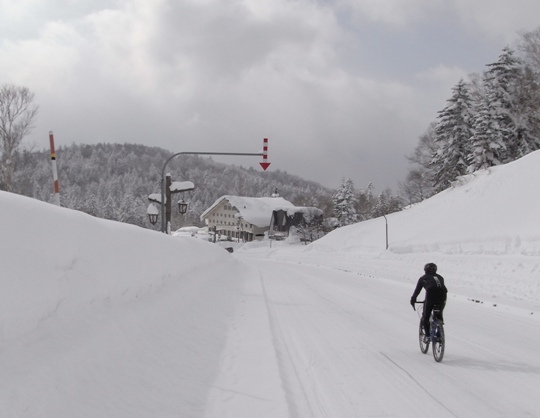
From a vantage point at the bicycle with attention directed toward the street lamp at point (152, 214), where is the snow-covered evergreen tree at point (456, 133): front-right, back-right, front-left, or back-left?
front-right

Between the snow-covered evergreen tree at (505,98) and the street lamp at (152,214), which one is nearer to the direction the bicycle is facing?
the street lamp

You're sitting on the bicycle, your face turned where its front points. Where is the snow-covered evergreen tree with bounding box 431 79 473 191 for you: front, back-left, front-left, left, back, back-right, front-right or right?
front-right

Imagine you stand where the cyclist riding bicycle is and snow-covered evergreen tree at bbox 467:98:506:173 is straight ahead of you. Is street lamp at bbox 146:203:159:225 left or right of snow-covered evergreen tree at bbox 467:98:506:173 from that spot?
left

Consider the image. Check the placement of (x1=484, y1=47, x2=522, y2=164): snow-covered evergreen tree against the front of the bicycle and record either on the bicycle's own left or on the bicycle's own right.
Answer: on the bicycle's own right

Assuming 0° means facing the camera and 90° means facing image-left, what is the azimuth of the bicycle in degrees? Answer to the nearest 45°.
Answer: approximately 135°

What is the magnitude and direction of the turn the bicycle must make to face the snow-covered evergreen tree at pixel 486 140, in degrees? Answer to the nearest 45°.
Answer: approximately 45° to its right

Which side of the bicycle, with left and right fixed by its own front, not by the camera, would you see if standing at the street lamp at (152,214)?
front

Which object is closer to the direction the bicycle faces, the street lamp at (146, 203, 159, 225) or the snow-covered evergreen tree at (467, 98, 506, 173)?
the street lamp
